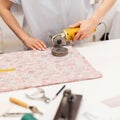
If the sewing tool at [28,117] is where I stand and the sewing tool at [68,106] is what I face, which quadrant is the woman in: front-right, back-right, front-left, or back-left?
front-left

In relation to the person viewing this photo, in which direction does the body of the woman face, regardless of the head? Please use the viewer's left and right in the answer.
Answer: facing the viewer

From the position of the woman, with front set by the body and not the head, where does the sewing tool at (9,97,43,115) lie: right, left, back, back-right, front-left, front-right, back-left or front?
front

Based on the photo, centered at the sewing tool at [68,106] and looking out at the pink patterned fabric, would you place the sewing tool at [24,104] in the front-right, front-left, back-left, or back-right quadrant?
front-left

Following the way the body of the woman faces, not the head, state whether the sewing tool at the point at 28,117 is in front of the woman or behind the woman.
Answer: in front

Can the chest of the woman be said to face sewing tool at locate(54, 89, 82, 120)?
yes

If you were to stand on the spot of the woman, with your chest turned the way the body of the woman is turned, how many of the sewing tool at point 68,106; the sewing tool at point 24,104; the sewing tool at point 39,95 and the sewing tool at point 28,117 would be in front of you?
4

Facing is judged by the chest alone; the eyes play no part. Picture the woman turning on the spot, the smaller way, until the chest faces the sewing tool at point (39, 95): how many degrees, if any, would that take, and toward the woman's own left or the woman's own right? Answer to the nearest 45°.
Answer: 0° — they already face it
